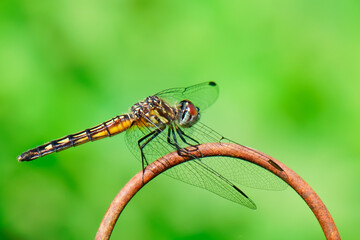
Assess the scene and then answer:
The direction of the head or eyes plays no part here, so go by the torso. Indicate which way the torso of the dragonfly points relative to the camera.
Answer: to the viewer's right
